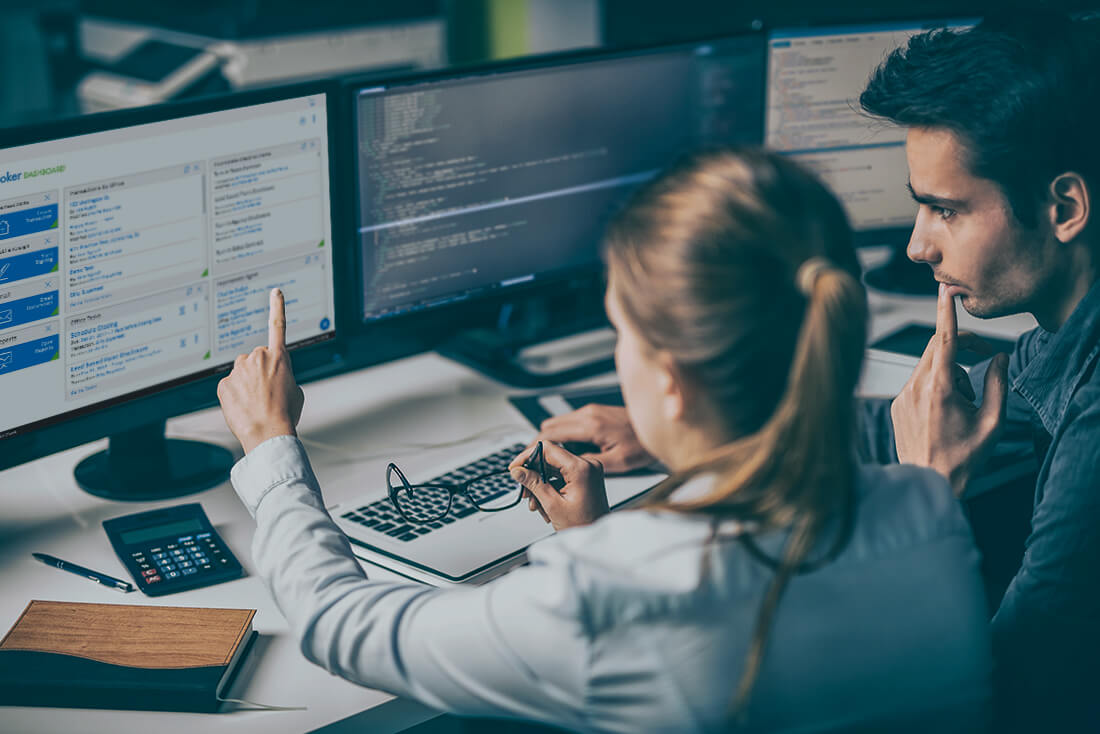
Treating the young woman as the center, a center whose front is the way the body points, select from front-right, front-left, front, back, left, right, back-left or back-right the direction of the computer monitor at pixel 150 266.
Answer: front

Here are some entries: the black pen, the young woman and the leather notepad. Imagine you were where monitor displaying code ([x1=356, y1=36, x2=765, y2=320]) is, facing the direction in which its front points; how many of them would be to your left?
0

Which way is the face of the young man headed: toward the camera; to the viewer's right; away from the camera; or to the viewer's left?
to the viewer's left

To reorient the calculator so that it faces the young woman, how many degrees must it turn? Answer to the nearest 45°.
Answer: approximately 45° to its left

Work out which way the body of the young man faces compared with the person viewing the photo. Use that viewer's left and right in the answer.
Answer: facing to the left of the viewer

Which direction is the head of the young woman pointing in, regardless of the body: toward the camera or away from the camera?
away from the camera

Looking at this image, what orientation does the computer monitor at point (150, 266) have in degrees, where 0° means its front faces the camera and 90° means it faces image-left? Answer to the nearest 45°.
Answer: approximately 315°

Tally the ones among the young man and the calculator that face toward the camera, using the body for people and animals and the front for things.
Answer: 1

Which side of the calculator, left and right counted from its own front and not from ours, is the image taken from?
front

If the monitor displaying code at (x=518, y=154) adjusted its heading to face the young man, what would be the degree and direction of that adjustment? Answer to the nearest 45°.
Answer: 0° — it already faces them

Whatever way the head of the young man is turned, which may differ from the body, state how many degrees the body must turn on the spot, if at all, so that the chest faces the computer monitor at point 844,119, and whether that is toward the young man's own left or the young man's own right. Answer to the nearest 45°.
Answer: approximately 90° to the young man's own right

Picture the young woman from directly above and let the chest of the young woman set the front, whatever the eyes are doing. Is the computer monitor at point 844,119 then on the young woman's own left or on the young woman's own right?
on the young woman's own right

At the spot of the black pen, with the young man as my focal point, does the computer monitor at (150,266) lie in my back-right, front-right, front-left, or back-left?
front-left

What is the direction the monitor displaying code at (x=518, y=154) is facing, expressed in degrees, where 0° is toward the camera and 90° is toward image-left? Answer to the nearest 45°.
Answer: approximately 315°

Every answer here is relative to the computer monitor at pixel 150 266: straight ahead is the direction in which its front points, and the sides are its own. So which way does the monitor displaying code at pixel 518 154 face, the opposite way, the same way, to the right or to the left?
the same way

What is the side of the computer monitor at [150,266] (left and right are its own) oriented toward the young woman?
front
